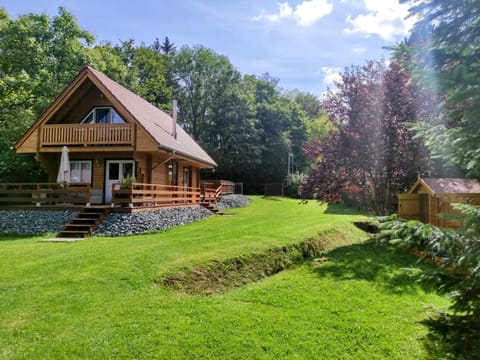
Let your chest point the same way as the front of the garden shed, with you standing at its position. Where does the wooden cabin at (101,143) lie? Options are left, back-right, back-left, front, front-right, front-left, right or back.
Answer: front-right

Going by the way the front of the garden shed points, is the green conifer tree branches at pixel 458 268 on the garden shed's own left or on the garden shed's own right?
on the garden shed's own left

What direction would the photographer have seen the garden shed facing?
facing the viewer and to the left of the viewer

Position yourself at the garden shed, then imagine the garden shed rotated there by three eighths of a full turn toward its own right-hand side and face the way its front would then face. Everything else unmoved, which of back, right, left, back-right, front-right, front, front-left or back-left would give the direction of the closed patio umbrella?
left

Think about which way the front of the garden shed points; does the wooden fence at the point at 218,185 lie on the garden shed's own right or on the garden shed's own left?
on the garden shed's own right

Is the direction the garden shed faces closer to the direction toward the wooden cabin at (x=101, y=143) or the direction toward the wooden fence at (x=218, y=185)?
the wooden cabin
